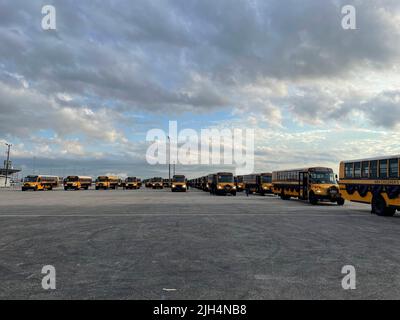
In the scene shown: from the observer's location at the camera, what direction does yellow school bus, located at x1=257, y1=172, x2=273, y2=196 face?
facing the viewer and to the right of the viewer

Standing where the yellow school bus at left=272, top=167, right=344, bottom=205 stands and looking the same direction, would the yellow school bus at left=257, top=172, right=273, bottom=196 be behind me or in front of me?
behind

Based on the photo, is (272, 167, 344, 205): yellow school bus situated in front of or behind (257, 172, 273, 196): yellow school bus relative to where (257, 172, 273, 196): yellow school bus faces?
in front

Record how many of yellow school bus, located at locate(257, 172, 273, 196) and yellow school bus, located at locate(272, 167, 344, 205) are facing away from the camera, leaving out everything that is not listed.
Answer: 0

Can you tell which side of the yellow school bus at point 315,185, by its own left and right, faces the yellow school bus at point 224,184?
back

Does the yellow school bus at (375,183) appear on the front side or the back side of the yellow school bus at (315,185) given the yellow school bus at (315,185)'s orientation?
on the front side

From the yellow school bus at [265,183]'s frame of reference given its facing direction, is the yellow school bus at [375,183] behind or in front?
in front

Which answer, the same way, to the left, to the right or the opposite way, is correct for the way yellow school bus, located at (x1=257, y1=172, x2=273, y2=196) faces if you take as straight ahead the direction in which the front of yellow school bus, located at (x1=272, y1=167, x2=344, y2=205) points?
the same way

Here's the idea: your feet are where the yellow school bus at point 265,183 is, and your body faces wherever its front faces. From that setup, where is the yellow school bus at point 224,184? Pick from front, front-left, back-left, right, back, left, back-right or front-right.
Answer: right

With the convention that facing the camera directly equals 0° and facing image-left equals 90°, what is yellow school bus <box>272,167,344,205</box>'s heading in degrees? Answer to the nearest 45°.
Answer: approximately 315°
